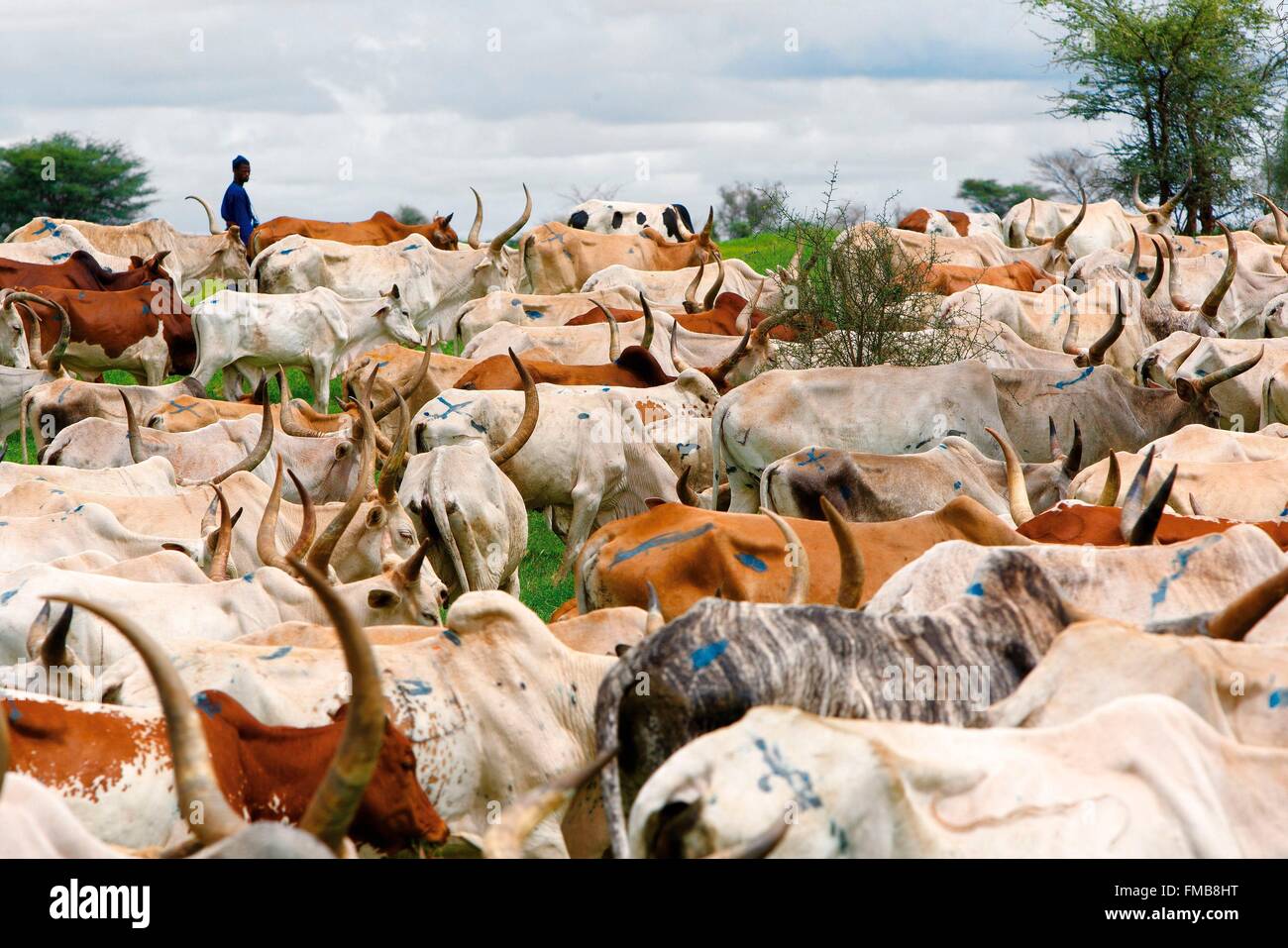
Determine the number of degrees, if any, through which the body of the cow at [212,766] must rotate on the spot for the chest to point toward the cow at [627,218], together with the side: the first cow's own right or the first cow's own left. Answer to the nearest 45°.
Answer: approximately 90° to the first cow's own left

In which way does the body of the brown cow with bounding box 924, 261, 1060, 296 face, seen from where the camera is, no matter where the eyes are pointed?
to the viewer's right

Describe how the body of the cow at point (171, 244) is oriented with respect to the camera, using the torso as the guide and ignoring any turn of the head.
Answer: to the viewer's right

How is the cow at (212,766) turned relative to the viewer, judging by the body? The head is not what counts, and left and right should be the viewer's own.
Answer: facing to the right of the viewer

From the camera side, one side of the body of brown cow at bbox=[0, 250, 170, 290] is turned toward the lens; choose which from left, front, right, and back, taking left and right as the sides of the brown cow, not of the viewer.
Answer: right

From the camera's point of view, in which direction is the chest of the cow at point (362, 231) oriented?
to the viewer's right

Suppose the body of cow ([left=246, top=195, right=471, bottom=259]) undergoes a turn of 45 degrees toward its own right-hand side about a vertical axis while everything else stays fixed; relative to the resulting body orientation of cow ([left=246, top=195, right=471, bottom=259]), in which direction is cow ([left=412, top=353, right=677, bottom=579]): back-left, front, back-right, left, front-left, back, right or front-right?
front-right

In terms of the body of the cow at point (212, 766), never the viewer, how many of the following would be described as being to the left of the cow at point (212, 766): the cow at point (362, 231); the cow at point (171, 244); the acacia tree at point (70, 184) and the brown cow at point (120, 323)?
4
